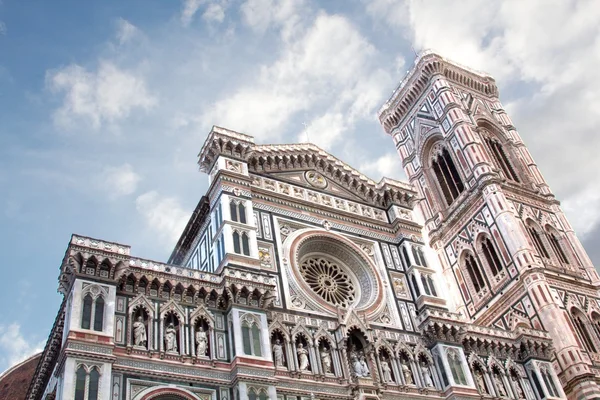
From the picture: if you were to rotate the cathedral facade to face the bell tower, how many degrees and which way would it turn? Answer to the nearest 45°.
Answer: approximately 90° to its left

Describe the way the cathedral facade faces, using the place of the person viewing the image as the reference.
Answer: facing the viewer and to the right of the viewer
